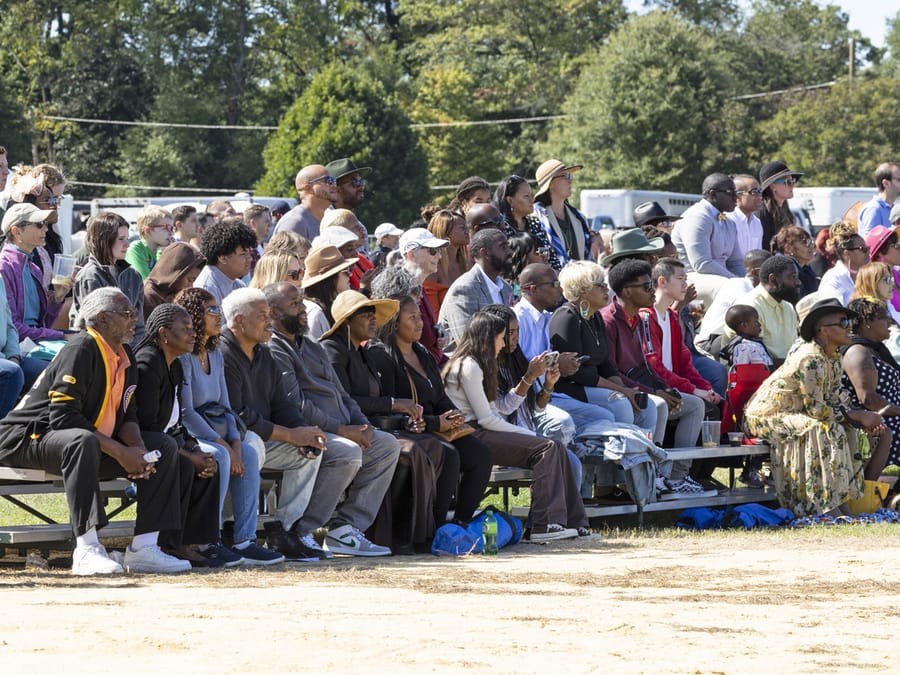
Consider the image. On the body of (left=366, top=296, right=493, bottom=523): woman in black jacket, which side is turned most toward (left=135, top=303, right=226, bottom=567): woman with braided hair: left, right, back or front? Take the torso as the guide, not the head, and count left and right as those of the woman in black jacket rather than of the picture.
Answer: right

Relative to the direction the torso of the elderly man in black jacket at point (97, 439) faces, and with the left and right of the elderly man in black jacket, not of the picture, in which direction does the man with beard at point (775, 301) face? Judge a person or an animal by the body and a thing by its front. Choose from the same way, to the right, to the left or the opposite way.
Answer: the same way

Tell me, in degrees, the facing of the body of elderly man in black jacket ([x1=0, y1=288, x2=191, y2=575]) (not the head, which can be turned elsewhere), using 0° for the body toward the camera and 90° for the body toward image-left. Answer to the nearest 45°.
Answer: approximately 315°

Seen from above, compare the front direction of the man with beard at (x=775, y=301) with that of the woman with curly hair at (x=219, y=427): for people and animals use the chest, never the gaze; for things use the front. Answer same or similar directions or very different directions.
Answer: same or similar directions

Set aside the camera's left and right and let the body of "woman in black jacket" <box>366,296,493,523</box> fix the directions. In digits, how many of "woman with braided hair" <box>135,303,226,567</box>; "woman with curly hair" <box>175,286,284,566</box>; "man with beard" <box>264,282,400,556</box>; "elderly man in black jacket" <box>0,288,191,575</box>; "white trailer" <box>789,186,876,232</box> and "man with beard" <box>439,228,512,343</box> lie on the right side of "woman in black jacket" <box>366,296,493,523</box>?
4

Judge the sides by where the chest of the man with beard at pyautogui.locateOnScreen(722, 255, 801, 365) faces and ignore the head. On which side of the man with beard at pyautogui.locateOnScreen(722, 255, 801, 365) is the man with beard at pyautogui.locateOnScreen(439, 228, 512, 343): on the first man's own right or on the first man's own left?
on the first man's own right

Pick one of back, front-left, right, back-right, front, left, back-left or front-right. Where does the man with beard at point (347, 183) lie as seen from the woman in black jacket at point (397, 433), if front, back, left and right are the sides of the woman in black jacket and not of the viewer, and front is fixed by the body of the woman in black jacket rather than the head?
back-left

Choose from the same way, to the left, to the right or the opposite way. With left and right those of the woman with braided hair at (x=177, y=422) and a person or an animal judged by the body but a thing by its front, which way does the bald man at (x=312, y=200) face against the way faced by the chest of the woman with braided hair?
the same way

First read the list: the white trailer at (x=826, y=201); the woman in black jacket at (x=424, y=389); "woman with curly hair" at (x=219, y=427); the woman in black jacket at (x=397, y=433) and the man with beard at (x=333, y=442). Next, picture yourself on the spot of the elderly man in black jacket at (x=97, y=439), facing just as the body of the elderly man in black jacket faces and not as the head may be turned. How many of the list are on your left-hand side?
5

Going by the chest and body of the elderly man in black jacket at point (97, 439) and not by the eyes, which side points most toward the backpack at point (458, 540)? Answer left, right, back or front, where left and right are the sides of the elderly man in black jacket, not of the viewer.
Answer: left

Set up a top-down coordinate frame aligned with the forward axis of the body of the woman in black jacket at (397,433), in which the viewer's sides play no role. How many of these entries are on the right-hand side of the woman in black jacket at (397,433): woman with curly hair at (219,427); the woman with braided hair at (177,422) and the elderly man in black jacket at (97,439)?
3

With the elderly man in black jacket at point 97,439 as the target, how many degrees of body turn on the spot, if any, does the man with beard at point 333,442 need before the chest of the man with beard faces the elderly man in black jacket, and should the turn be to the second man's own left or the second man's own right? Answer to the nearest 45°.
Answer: approximately 90° to the second man's own right

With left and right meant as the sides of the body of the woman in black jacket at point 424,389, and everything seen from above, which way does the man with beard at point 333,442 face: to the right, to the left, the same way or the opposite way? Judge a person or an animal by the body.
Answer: the same way

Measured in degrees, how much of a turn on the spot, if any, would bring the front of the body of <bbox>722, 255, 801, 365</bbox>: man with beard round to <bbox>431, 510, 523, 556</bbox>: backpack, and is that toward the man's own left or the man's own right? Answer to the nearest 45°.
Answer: approximately 90° to the man's own right

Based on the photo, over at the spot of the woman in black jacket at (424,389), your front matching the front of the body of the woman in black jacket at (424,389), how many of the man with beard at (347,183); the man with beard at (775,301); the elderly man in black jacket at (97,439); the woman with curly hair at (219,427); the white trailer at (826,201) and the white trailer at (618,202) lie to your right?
2
